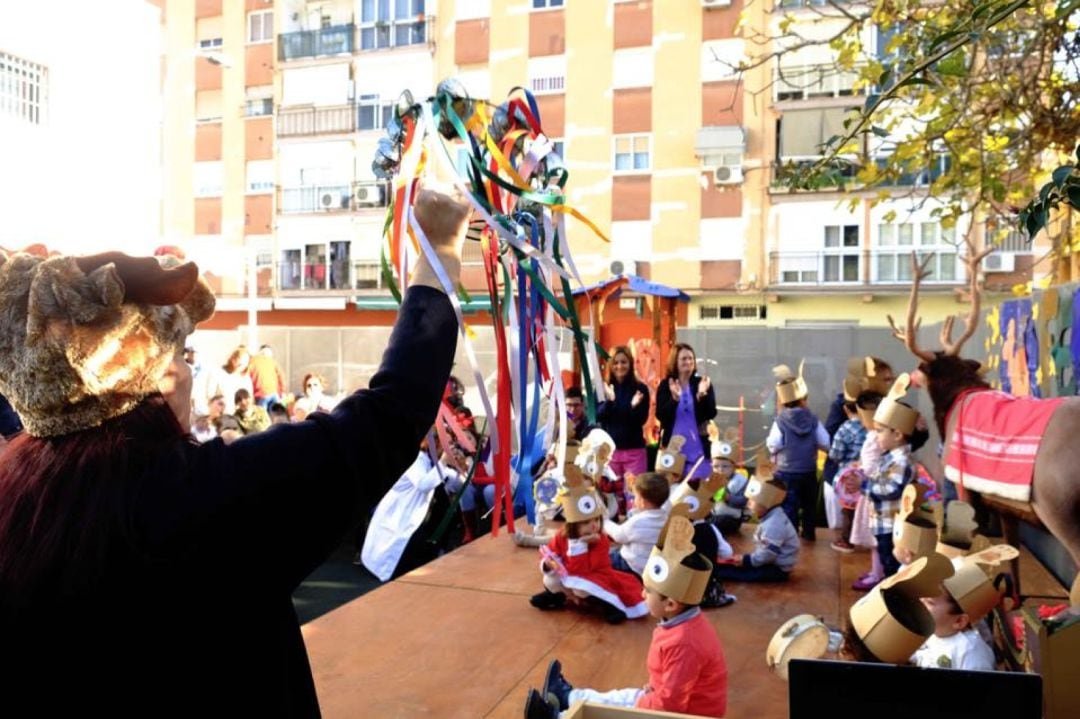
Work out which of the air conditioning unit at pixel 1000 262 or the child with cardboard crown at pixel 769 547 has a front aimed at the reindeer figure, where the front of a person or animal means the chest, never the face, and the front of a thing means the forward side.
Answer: the air conditioning unit

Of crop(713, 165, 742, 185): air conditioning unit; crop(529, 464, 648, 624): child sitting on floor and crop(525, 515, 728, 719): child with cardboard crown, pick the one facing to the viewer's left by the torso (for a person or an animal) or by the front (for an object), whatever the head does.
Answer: the child with cardboard crown

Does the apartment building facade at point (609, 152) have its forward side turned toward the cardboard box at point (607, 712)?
yes

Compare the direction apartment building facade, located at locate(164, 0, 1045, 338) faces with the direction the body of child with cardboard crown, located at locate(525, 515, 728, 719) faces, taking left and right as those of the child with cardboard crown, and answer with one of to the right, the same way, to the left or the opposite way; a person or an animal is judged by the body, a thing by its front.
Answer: to the left

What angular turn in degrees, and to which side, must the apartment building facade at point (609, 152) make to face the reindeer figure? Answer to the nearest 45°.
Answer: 0° — it already faces it

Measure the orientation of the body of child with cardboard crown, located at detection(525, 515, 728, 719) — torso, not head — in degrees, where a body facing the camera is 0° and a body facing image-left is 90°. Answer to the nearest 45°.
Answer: approximately 90°

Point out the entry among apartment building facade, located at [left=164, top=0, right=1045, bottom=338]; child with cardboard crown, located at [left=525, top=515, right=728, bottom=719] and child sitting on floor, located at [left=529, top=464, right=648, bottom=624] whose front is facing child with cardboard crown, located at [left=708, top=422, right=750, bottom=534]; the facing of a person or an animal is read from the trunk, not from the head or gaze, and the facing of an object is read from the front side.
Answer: the apartment building facade

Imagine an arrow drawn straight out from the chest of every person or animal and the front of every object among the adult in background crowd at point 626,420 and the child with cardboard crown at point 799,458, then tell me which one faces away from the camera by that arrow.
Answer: the child with cardboard crown

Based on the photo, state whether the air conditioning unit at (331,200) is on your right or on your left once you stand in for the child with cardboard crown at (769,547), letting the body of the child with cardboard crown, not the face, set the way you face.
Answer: on your right

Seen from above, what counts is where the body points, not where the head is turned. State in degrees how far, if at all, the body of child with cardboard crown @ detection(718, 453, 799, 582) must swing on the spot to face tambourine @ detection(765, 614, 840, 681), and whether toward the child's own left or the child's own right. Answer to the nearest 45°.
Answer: approximately 90° to the child's own left

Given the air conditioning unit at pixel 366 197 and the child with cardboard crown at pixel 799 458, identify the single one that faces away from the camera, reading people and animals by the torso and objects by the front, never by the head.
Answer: the child with cardboard crown
